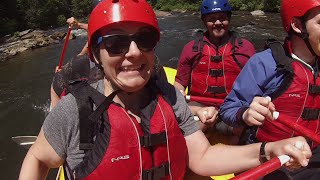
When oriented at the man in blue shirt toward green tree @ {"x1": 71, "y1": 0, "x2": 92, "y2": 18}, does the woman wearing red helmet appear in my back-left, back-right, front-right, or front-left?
back-left

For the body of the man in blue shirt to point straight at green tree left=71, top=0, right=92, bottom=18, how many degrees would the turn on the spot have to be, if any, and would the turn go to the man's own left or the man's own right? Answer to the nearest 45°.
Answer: approximately 180°

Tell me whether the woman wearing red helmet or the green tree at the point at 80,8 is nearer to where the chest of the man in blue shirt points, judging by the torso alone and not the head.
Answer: the woman wearing red helmet
